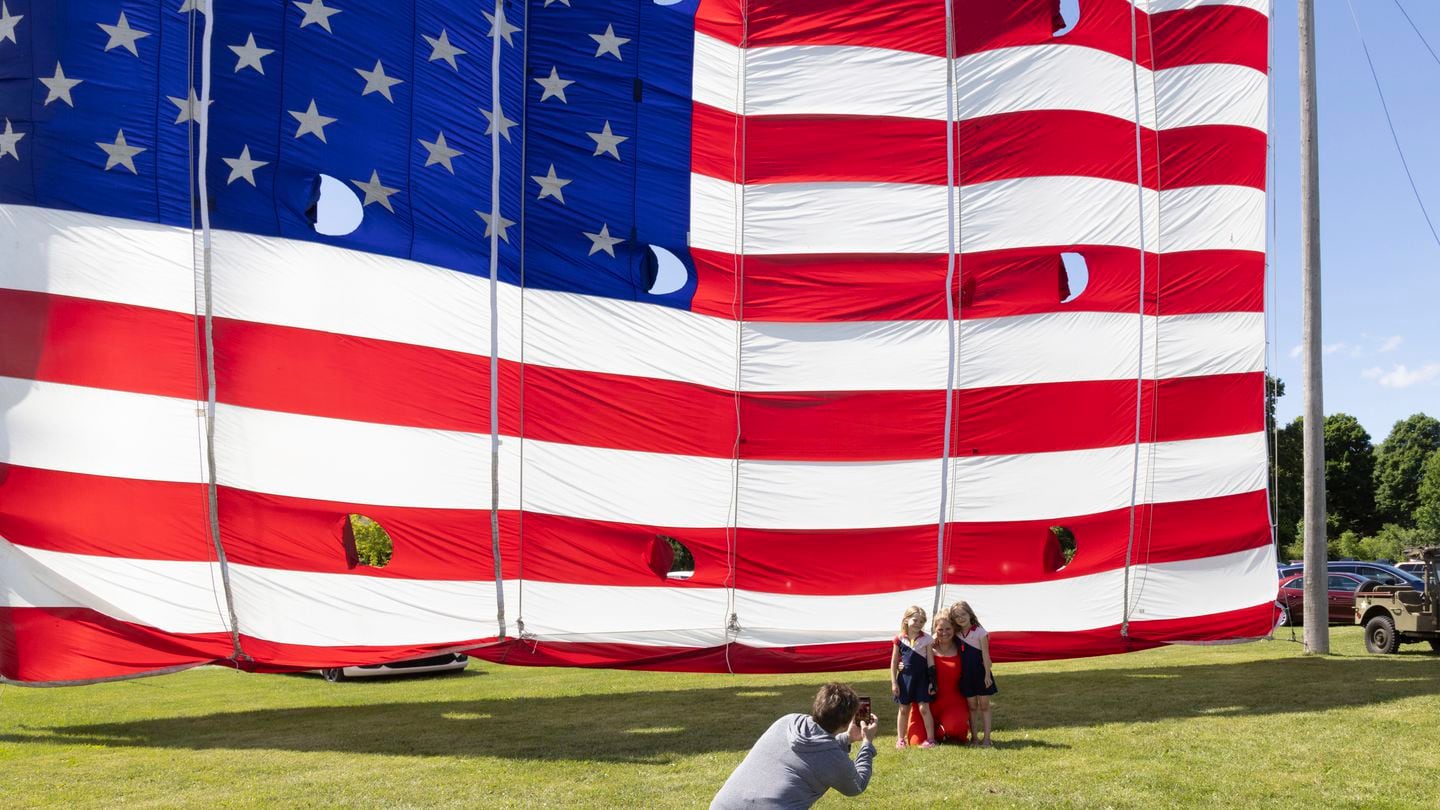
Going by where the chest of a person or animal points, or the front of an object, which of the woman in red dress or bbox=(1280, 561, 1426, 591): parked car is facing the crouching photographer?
the woman in red dress

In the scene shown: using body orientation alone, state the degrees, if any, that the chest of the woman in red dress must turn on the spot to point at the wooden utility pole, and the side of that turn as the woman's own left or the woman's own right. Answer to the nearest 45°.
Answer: approximately 135° to the woman's own left

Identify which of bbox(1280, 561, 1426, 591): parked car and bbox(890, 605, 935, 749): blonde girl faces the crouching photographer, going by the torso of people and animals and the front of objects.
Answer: the blonde girl

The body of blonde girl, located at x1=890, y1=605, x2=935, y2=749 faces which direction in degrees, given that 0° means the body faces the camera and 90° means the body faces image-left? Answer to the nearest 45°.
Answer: approximately 0°

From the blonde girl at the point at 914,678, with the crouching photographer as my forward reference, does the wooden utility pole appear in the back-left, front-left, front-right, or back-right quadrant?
back-left

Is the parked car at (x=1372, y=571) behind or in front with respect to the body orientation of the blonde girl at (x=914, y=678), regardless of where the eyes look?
behind
